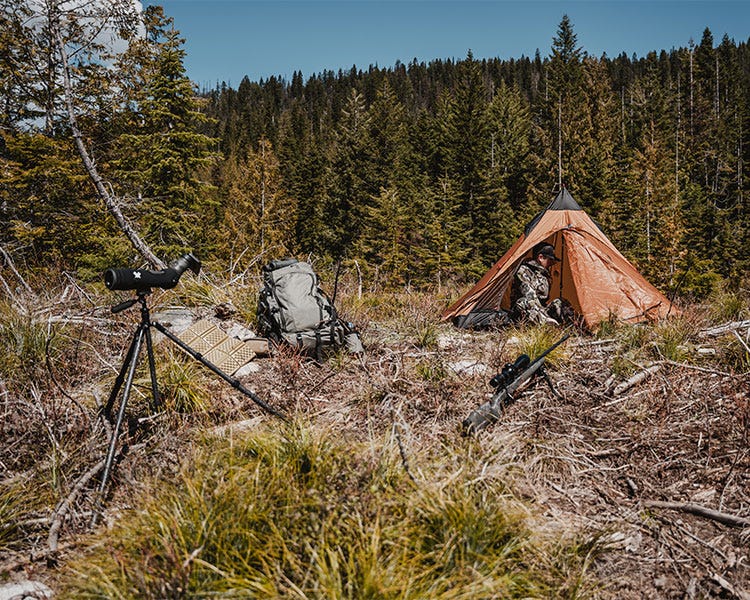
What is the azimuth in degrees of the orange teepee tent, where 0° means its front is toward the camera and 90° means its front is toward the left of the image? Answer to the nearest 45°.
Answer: approximately 0°

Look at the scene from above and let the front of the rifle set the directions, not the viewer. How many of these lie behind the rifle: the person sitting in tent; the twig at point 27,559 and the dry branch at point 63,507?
2

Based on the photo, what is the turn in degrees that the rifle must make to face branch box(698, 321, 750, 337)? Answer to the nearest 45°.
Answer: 0° — it already faces it

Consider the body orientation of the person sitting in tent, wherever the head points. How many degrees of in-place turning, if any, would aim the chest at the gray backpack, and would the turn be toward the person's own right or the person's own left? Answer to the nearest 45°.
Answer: approximately 135° to the person's own right

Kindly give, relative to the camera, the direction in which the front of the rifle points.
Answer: facing away from the viewer and to the right of the viewer

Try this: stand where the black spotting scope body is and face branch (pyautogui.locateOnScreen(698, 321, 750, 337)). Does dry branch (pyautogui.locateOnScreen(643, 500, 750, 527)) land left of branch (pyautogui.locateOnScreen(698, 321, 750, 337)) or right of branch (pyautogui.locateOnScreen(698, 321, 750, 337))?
right
